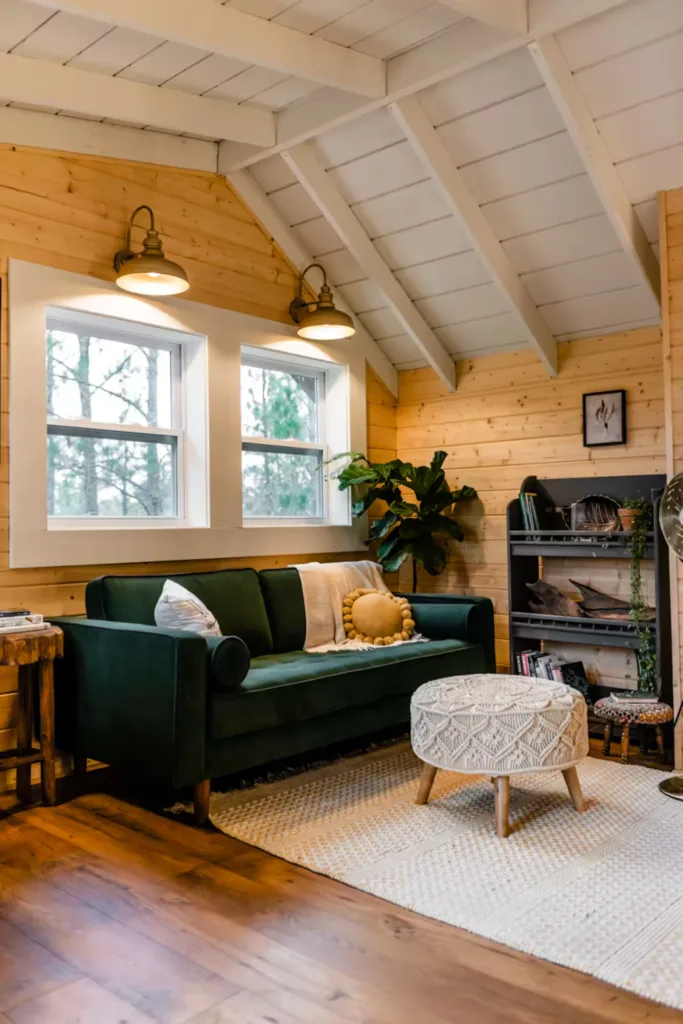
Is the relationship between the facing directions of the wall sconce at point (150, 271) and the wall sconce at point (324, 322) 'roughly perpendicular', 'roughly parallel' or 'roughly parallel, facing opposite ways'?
roughly parallel

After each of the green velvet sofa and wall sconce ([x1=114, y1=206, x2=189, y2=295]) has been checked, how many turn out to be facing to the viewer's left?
0

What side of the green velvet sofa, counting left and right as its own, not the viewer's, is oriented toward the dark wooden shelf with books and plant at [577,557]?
left

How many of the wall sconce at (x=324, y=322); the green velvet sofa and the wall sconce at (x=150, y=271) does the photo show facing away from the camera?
0

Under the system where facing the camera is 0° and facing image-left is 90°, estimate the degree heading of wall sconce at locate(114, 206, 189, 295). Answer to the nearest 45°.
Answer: approximately 315°

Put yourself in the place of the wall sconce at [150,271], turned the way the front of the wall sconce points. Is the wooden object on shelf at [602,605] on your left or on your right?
on your left

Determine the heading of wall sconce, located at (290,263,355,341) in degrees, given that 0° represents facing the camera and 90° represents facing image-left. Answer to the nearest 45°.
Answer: approximately 315°

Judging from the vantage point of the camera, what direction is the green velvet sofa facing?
facing the viewer and to the right of the viewer

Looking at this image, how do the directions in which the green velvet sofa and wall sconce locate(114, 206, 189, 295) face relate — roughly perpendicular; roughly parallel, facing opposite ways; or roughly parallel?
roughly parallel

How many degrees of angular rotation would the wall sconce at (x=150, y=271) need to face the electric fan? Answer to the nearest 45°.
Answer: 0° — it already faces it

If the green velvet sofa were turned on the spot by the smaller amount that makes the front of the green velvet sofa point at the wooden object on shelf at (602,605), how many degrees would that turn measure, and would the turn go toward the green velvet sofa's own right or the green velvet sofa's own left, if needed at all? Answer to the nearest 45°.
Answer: approximately 90° to the green velvet sofa's own left

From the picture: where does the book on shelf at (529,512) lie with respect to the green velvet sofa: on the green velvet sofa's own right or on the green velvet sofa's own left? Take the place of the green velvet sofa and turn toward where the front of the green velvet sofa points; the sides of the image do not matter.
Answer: on the green velvet sofa's own left

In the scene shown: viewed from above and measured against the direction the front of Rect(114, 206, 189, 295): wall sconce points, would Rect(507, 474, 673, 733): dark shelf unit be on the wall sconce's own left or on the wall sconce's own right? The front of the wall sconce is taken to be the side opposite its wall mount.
on the wall sconce's own left
